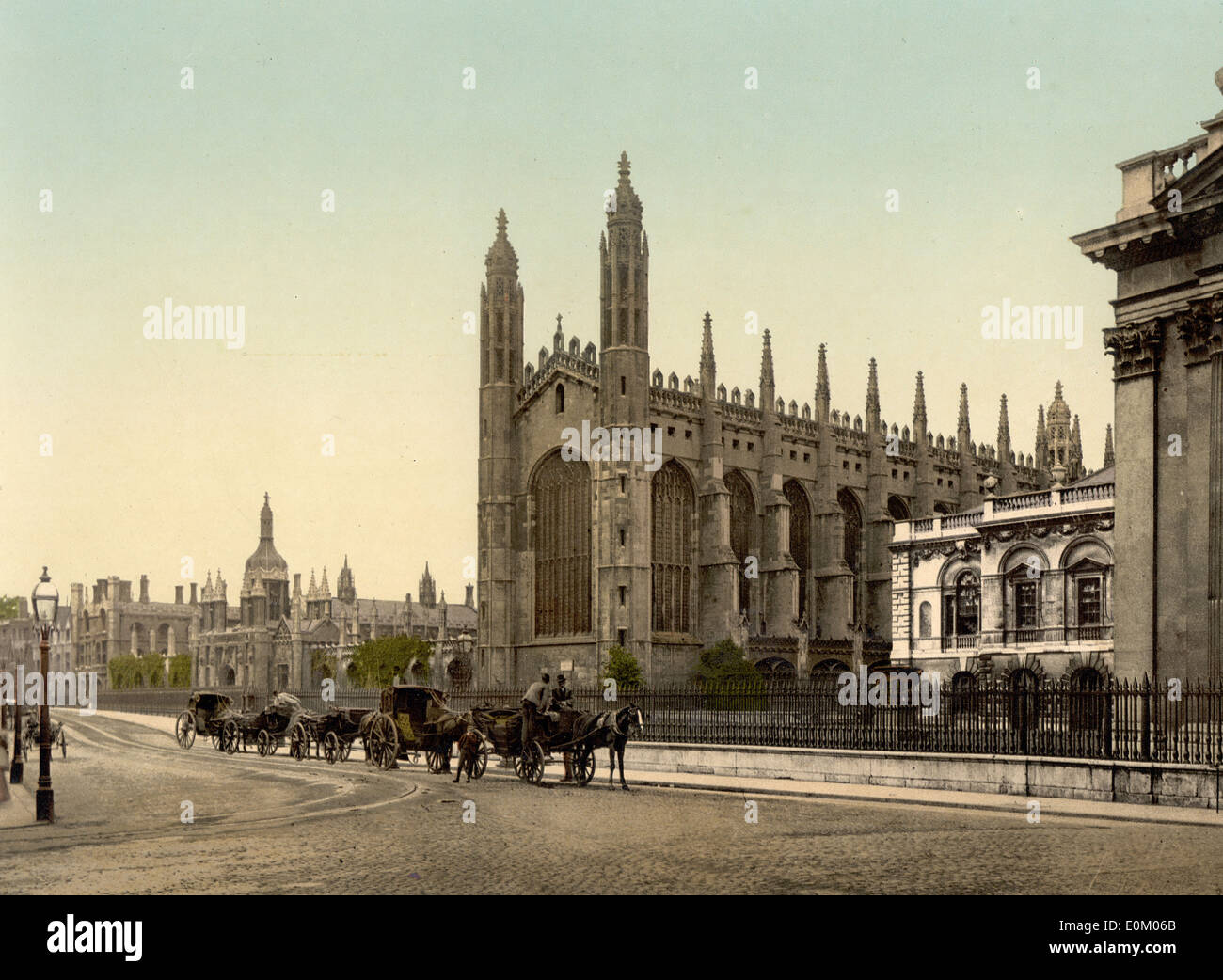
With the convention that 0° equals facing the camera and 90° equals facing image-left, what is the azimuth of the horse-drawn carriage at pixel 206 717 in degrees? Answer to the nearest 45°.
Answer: approximately 315°

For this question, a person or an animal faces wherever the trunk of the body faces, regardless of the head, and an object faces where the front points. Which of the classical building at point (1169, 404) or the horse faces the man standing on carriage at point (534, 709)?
the classical building

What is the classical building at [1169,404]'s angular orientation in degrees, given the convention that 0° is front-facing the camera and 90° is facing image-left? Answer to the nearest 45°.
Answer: approximately 45°

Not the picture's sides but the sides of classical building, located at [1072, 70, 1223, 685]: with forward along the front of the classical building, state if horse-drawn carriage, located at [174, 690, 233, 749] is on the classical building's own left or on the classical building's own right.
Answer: on the classical building's own right

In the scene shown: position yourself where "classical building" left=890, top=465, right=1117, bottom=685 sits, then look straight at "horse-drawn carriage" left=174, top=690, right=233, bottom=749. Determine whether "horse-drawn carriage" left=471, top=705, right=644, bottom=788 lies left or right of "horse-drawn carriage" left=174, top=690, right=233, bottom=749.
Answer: left
